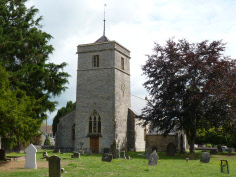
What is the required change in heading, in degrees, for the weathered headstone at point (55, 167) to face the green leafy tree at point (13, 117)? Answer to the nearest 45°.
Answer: approximately 180°

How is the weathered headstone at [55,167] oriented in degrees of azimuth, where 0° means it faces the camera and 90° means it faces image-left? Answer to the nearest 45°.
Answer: approximately 0°

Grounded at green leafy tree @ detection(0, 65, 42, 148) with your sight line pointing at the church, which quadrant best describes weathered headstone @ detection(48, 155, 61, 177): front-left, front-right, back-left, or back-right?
back-right

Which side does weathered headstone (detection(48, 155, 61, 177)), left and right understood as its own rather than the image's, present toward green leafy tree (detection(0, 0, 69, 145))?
back

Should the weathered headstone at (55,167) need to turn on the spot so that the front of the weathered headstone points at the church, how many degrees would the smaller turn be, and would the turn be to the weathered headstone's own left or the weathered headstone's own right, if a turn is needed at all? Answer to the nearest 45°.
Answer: approximately 180°
